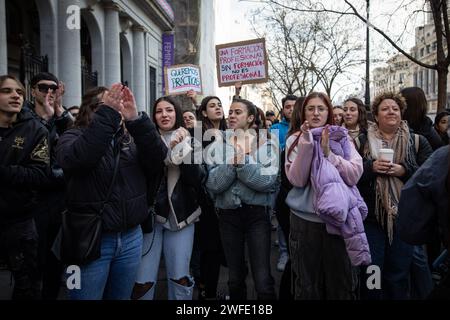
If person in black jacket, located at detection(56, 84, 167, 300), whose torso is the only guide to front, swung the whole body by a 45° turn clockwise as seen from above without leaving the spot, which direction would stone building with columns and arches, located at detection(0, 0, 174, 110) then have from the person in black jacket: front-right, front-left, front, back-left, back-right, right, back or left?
back

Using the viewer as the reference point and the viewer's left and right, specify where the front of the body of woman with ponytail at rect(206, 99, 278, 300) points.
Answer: facing the viewer

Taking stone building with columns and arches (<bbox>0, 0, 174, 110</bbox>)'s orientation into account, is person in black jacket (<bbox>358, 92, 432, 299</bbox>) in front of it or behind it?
in front

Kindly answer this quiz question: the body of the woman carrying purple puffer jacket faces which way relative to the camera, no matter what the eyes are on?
toward the camera

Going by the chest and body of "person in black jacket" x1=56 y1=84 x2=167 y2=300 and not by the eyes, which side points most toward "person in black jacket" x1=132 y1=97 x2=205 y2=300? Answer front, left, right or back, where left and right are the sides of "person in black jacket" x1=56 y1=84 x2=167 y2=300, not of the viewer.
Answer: left

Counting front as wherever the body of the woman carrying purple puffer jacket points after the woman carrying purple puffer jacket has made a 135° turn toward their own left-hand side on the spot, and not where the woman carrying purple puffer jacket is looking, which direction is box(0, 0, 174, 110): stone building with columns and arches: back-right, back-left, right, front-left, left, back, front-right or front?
left

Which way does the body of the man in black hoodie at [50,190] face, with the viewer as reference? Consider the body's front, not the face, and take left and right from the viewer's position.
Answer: facing the viewer and to the right of the viewer

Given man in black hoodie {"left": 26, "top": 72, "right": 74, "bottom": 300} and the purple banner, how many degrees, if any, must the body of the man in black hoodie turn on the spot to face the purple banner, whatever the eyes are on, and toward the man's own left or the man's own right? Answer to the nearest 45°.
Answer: approximately 135° to the man's own left

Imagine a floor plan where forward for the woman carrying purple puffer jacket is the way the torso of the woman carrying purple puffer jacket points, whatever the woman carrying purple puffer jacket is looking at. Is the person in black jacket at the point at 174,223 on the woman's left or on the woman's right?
on the woman's right

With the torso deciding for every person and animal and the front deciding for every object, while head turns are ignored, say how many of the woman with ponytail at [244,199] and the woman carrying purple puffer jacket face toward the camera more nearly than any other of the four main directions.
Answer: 2

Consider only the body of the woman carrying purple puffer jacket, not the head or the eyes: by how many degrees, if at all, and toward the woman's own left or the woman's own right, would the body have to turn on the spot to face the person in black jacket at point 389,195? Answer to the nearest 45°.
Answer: approximately 135° to the woman's own left
